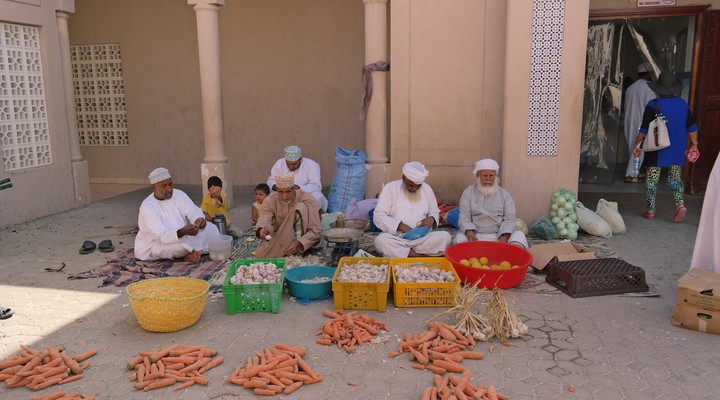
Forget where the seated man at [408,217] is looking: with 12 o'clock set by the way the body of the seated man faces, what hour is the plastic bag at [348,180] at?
The plastic bag is roughly at 5 o'clock from the seated man.

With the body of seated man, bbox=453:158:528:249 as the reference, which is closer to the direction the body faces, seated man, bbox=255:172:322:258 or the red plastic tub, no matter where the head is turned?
the red plastic tub

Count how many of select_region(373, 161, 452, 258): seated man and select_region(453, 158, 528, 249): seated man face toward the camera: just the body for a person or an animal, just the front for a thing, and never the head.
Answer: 2

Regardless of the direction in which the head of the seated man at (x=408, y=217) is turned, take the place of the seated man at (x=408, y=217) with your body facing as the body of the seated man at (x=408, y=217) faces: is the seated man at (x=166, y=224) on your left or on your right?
on your right

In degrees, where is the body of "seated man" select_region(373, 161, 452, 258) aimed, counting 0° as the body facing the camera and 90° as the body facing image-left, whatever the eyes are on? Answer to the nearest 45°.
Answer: approximately 0°

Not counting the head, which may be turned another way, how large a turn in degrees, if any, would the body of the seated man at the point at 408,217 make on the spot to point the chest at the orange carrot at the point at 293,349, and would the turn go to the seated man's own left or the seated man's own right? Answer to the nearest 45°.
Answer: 0° — they already face it

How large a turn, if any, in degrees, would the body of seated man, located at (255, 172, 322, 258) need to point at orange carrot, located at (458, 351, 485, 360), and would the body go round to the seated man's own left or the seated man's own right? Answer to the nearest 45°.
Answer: approximately 45° to the seated man's own left

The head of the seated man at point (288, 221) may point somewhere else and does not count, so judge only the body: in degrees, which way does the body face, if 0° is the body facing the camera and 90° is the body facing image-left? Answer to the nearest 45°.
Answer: approximately 0°

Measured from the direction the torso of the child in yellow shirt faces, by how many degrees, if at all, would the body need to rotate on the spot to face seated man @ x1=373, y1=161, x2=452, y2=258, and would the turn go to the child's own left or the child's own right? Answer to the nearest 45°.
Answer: approximately 45° to the child's own left

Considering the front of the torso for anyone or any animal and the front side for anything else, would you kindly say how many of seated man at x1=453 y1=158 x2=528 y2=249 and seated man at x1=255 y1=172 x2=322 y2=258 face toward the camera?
2

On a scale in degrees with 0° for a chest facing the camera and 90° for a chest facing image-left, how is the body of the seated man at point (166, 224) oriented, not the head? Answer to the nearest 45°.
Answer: approximately 315°

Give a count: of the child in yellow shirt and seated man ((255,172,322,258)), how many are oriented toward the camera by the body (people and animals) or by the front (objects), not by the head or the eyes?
2

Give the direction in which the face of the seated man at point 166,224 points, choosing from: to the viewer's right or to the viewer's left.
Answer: to the viewer's right

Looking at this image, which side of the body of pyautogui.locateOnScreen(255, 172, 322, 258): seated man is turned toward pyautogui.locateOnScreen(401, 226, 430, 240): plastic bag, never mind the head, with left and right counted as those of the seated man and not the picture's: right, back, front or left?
left
